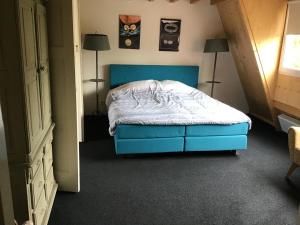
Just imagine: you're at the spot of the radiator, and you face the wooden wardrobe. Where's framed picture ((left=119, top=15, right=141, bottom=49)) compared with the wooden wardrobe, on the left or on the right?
right

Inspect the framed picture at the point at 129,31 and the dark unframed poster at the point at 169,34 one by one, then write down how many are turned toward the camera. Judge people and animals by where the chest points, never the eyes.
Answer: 2

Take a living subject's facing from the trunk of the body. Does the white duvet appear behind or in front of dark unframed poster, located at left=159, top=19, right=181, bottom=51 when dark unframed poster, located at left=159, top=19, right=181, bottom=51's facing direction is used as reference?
in front

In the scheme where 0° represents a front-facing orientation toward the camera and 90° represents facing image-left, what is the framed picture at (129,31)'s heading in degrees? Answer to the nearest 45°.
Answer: approximately 0°

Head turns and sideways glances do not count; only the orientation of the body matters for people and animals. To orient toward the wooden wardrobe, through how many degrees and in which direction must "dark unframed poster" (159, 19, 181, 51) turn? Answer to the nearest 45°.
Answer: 0° — it already faces it

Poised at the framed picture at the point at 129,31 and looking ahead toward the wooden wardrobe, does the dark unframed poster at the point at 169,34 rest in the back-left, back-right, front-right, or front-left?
back-left

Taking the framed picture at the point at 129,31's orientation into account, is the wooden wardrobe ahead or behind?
ahead

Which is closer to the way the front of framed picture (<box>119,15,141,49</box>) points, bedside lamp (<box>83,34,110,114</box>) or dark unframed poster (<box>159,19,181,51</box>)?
the bedside lamp

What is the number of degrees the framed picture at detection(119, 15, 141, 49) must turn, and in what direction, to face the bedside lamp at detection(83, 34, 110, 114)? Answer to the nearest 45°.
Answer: approximately 45° to its right

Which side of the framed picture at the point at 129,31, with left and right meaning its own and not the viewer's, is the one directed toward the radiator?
left

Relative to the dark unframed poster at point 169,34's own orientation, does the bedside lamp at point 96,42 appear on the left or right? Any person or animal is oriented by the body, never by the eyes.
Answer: on its right
